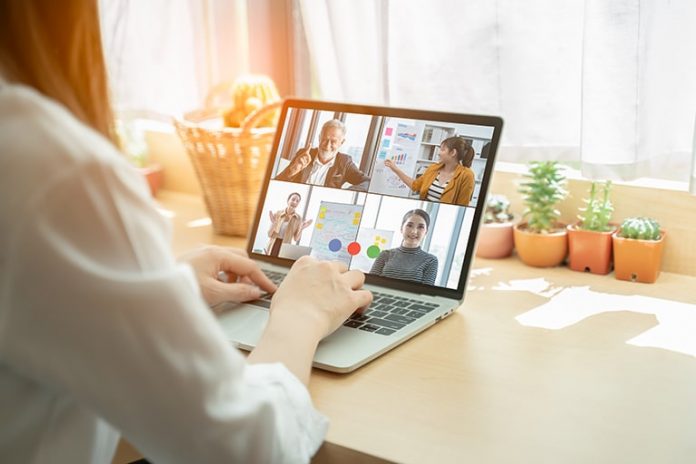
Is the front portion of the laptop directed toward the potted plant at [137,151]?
no

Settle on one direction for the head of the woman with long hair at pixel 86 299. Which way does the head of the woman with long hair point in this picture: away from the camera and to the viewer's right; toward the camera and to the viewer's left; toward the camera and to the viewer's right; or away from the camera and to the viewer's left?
away from the camera and to the viewer's right

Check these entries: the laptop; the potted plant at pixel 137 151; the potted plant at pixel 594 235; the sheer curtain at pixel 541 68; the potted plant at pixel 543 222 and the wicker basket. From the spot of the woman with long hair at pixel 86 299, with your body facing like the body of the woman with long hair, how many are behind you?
0

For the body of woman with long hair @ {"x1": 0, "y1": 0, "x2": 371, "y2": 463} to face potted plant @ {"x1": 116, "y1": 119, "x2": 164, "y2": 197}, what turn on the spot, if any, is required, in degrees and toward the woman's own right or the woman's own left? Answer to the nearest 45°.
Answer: approximately 45° to the woman's own left

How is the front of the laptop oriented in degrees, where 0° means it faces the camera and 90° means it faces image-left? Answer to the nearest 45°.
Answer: approximately 45°

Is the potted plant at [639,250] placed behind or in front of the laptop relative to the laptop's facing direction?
behind

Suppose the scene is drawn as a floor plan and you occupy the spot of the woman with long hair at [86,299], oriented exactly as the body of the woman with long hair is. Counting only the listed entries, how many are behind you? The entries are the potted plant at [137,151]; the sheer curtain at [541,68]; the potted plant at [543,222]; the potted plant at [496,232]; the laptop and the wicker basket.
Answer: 0

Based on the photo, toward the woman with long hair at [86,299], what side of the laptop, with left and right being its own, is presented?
front

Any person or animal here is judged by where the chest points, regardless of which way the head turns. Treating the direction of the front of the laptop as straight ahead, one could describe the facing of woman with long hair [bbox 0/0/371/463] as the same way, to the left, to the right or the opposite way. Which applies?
the opposite way

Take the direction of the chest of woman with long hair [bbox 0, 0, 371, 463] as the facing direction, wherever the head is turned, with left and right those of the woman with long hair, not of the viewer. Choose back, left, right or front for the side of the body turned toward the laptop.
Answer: front

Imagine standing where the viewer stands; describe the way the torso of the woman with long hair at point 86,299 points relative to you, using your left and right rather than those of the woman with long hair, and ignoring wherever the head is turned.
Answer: facing away from the viewer and to the right of the viewer

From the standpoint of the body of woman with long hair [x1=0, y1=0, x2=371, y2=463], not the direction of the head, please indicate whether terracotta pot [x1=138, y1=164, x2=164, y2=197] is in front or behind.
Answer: in front

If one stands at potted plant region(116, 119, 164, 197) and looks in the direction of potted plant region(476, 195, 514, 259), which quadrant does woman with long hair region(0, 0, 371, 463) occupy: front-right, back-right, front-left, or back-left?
front-right
